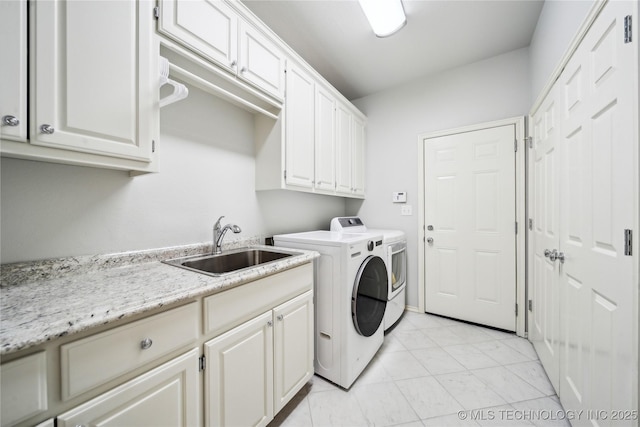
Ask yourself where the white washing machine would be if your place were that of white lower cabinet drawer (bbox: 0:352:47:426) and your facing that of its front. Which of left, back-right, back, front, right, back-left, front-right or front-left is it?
front-left

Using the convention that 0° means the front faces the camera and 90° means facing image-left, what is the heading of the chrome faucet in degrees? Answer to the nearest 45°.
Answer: approximately 315°

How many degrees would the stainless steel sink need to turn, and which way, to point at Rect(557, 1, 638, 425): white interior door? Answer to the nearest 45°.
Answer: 0° — it already faces it

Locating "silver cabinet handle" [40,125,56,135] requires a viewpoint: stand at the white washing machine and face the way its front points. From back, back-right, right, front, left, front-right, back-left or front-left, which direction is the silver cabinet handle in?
right

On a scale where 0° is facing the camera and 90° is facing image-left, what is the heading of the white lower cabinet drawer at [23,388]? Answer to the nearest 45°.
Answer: approximately 315°

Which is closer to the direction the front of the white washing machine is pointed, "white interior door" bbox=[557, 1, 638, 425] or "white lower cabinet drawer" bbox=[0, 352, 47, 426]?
the white interior door

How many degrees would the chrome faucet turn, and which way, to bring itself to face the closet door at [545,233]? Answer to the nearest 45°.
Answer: approximately 45° to its left

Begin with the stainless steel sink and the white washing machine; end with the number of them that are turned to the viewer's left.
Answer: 0

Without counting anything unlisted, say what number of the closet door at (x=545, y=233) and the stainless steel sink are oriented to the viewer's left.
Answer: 1

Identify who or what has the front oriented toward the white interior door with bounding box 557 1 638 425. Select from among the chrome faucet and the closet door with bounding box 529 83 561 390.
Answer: the chrome faucet

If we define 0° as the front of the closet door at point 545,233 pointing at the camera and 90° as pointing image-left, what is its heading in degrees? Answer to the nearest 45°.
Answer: approximately 90°

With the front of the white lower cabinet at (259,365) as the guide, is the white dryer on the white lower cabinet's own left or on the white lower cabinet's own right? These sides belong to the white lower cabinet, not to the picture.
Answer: on the white lower cabinet's own left

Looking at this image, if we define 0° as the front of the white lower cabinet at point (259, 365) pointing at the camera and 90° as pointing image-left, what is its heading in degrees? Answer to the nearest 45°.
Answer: approximately 315°

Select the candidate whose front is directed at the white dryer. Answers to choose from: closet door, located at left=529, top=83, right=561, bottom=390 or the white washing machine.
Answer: the closet door
